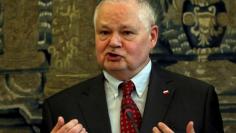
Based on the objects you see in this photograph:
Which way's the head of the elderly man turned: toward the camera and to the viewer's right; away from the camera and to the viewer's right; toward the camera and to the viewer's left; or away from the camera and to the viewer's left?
toward the camera and to the viewer's left

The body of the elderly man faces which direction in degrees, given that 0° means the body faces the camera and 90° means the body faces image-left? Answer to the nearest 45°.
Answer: approximately 0°
